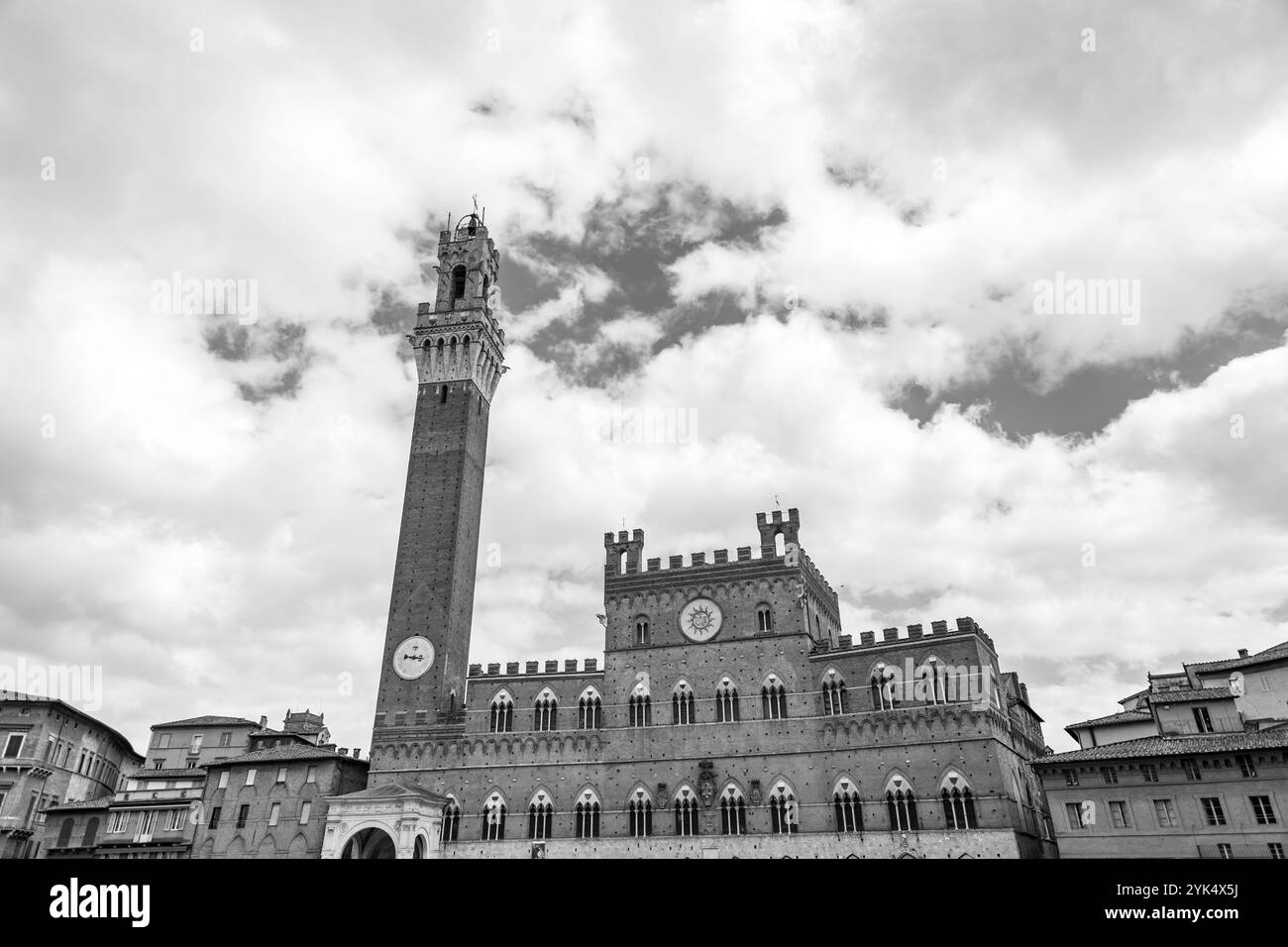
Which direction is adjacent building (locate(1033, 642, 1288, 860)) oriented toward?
toward the camera
